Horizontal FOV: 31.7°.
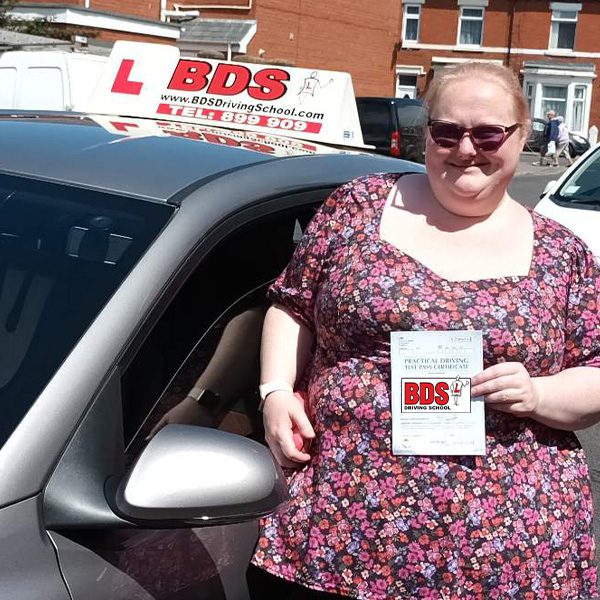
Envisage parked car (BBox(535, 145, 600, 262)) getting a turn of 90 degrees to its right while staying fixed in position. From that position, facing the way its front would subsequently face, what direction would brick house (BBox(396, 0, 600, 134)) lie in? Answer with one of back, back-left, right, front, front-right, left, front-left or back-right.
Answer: front-right

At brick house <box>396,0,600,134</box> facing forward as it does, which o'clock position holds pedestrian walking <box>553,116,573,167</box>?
The pedestrian walking is roughly at 12 o'clock from the brick house.

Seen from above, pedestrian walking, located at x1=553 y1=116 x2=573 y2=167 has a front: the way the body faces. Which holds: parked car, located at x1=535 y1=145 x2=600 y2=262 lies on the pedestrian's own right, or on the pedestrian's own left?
on the pedestrian's own left

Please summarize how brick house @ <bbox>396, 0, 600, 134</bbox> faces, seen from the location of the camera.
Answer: facing the viewer

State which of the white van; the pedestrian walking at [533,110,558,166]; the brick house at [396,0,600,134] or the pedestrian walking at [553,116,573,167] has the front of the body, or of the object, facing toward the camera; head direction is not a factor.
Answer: the brick house

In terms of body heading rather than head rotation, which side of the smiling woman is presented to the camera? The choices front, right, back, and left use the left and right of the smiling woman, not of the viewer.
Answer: front

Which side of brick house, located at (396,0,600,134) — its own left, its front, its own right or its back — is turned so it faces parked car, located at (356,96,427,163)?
front

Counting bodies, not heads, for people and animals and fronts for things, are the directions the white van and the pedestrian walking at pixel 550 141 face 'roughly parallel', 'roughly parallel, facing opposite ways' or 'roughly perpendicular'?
roughly perpendicular
